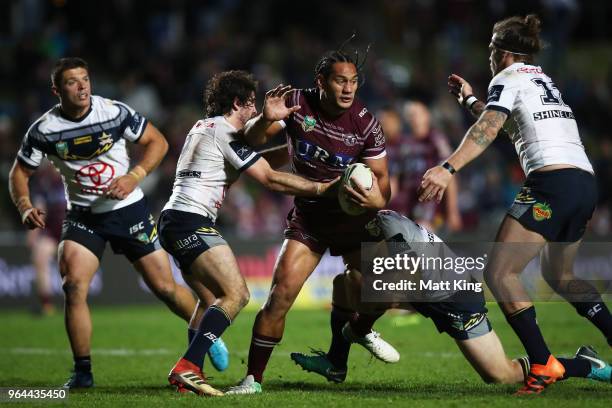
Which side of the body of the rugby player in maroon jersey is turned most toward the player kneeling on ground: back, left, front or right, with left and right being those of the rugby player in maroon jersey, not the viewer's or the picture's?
left

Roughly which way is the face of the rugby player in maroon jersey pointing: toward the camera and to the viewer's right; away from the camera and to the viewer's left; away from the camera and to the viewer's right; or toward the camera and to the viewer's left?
toward the camera and to the viewer's right

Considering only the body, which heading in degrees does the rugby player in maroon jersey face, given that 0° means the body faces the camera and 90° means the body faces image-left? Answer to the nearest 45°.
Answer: approximately 0°
